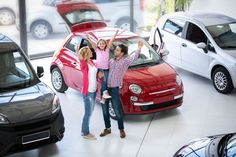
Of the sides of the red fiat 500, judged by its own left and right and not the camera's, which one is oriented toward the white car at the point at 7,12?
back

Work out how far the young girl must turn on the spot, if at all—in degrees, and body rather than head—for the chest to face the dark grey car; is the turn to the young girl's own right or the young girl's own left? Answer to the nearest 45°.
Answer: approximately 45° to the young girl's own right

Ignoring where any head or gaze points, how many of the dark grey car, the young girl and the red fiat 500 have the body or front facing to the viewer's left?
0

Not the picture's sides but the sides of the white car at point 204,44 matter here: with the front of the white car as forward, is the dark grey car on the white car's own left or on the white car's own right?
on the white car's own right

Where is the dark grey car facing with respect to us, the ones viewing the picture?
facing the viewer and to the right of the viewer

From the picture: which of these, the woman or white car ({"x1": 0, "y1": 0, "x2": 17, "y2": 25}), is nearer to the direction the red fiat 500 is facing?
the woman

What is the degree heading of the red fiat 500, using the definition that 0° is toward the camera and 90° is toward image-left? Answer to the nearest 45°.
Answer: approximately 315°

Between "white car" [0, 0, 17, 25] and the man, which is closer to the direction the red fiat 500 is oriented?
the man

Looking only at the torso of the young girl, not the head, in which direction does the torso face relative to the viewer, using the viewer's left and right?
facing the viewer

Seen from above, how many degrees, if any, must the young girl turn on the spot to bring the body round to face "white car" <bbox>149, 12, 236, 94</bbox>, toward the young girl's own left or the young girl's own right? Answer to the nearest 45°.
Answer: approximately 135° to the young girl's own left

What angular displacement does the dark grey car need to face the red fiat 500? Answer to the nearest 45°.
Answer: approximately 90° to its left

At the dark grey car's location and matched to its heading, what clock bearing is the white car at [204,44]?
The white car is roughly at 9 o'clock from the dark grey car.
